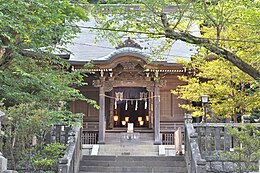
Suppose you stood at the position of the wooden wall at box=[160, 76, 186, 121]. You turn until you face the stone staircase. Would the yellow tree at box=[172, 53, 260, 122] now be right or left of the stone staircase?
left

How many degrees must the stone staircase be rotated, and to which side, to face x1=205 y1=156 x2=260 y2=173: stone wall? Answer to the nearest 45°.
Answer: approximately 45° to its left

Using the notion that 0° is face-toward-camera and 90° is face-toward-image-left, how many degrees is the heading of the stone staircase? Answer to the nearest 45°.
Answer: approximately 0°

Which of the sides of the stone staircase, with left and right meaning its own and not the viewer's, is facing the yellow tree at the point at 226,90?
left

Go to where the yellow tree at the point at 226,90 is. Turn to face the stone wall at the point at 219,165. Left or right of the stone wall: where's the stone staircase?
right

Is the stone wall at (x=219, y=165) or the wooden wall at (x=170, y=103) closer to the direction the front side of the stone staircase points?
the stone wall

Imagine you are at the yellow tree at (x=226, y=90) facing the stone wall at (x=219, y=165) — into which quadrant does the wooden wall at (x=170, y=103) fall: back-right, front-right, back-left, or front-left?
back-right

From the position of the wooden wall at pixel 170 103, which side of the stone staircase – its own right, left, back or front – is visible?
back
